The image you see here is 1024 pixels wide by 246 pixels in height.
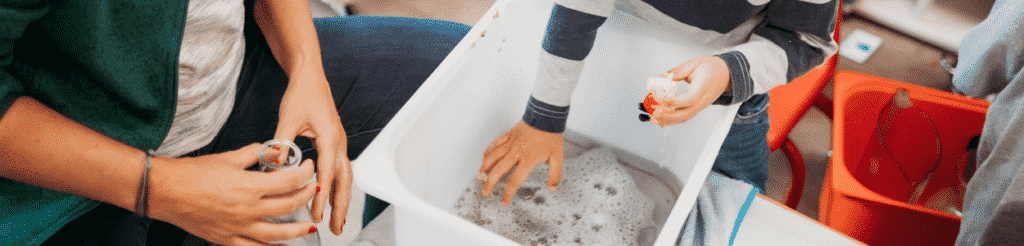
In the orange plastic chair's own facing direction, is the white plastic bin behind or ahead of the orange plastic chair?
ahead

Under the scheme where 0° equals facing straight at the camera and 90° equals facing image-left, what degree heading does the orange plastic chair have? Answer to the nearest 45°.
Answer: approximately 45°
